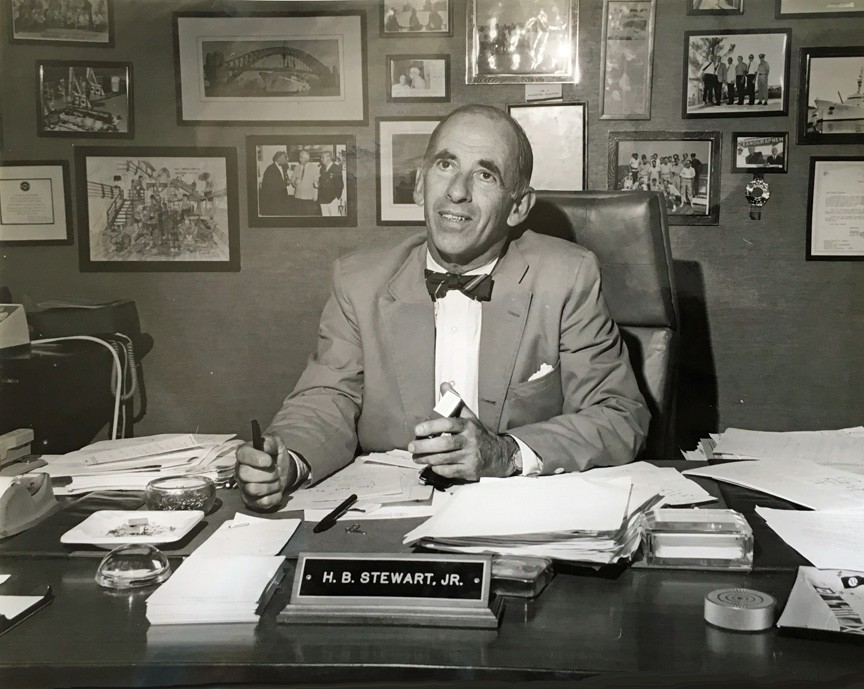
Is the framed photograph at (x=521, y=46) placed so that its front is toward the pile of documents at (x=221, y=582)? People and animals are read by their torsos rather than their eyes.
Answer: yes

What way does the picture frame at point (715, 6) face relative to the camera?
toward the camera

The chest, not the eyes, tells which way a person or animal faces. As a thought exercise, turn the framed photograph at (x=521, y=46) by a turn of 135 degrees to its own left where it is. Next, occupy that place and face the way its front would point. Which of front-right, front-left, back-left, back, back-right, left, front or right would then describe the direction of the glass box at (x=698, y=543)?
back-right

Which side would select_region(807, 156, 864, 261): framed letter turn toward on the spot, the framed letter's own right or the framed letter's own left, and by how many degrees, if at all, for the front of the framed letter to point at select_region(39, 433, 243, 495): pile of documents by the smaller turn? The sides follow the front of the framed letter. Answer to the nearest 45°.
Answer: approximately 45° to the framed letter's own right

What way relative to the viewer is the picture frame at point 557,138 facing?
toward the camera

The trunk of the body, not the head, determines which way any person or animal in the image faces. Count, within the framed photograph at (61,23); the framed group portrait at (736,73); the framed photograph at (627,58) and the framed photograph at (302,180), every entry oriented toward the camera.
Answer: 4

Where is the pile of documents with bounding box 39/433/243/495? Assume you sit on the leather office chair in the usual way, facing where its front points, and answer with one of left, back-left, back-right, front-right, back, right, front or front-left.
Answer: front

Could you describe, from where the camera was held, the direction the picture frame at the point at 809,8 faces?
facing the viewer

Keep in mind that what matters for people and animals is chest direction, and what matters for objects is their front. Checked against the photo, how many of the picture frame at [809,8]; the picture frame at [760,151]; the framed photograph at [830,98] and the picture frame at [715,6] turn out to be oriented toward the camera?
4

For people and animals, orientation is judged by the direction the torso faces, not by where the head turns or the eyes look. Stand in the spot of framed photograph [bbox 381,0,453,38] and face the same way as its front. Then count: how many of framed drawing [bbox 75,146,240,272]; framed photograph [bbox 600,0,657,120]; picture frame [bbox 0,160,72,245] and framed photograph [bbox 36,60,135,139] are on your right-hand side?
3

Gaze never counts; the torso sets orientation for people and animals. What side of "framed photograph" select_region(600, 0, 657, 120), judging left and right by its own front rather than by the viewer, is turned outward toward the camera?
front
